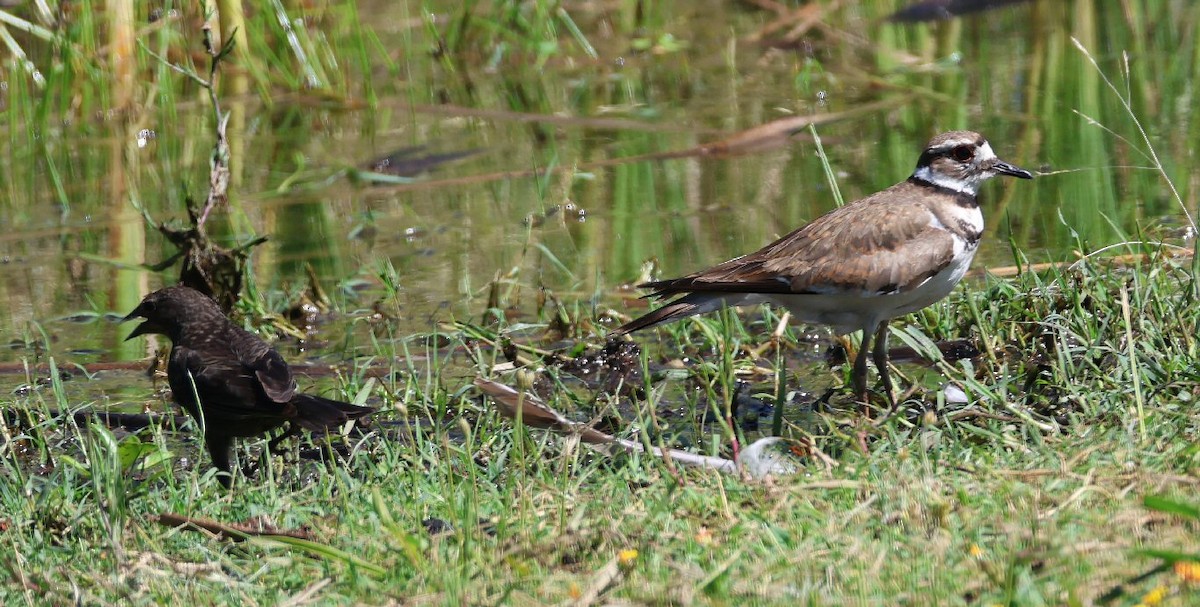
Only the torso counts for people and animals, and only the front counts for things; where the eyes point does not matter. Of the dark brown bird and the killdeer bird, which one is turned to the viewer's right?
the killdeer bird

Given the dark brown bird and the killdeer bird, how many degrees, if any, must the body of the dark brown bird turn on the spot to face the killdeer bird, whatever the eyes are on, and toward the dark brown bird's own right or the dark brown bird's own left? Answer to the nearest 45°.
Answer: approximately 180°

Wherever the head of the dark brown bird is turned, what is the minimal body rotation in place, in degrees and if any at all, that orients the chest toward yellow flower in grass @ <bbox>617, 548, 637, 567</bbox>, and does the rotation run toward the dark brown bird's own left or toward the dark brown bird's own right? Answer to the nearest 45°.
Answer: approximately 135° to the dark brown bird's own left

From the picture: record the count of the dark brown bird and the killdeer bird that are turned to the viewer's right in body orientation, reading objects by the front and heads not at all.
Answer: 1

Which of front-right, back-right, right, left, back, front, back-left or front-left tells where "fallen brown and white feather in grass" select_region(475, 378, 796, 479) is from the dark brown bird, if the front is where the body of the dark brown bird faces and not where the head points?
back-left

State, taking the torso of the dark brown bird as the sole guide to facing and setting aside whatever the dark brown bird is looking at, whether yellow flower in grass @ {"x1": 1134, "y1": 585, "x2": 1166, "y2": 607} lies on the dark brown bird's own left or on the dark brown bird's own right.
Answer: on the dark brown bird's own left

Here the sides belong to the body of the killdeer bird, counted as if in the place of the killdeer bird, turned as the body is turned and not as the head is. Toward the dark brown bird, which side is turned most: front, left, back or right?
back

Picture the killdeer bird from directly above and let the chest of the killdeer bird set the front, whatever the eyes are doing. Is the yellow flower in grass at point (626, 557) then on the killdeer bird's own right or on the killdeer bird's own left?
on the killdeer bird's own right

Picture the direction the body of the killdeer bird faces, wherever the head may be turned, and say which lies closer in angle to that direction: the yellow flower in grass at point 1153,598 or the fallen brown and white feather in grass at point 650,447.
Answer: the yellow flower in grass

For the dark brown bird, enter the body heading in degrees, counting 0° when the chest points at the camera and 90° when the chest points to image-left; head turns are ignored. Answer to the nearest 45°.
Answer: approximately 90°

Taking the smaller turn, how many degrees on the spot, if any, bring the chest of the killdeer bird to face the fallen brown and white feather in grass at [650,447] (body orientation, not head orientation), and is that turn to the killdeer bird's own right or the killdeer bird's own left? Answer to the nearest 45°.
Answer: approximately 135° to the killdeer bird's own right

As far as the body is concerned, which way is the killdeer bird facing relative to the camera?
to the viewer's right
